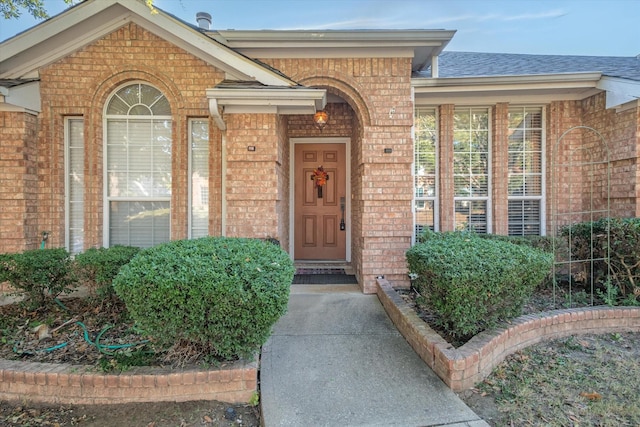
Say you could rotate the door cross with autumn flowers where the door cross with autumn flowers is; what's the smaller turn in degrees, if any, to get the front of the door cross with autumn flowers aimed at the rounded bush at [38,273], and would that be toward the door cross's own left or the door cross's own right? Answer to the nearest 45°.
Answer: approximately 45° to the door cross's own right

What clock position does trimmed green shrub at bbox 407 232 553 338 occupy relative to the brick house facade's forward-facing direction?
The trimmed green shrub is roughly at 10 o'clock from the brick house facade.

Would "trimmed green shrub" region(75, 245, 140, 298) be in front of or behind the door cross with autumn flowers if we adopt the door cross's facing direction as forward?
in front

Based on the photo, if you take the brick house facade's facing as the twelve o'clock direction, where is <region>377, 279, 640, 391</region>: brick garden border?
The brick garden border is roughly at 10 o'clock from the brick house facade.

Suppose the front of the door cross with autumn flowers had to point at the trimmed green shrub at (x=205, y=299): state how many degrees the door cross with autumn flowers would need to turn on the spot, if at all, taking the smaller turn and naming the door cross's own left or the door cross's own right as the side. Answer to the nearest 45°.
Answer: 0° — it already faces it

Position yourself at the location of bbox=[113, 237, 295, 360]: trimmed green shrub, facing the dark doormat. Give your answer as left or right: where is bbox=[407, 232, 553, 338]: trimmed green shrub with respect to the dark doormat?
right

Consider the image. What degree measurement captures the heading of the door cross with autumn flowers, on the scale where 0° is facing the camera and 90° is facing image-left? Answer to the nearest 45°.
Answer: approximately 0°

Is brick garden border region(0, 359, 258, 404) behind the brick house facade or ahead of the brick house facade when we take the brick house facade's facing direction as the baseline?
ahead

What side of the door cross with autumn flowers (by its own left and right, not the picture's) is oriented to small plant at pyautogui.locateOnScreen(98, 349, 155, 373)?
front

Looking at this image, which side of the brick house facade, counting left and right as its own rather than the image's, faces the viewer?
front
